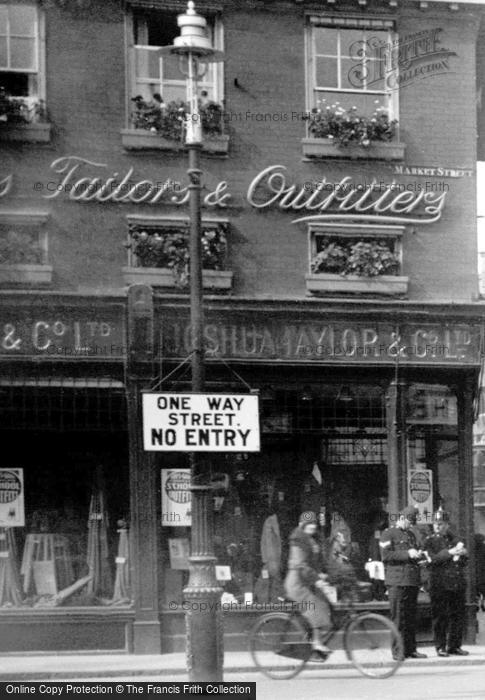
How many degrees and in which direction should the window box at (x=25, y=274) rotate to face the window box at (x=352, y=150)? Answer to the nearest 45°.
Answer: approximately 90° to its left

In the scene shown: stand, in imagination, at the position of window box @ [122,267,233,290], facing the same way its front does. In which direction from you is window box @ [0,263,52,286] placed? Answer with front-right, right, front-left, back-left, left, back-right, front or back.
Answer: right

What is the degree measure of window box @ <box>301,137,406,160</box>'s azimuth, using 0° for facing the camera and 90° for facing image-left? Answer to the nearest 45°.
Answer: approximately 0°

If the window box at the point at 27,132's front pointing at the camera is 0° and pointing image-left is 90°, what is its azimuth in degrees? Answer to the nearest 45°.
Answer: approximately 0°

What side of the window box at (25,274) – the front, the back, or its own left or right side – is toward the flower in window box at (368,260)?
left

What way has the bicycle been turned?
to the viewer's right

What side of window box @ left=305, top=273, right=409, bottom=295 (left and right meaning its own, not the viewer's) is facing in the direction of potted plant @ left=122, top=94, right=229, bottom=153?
right

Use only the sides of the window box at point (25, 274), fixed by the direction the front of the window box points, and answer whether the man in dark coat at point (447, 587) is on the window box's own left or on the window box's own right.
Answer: on the window box's own left

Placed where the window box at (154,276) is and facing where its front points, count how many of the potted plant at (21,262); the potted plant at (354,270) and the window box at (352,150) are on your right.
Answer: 1

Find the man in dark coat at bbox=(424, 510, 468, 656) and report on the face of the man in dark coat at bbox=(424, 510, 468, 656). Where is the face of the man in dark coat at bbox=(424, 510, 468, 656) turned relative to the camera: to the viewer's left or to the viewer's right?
to the viewer's left
